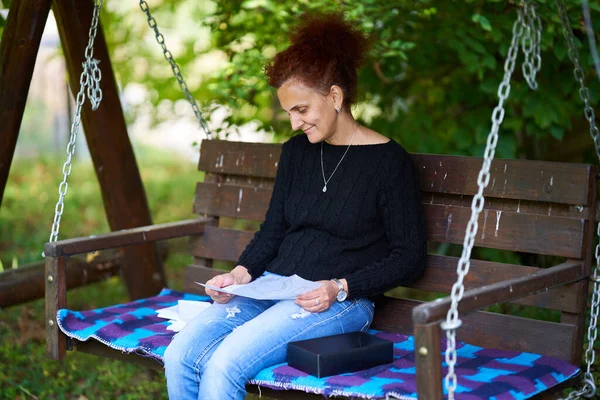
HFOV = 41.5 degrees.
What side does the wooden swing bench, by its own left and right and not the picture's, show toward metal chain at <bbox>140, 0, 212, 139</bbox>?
right

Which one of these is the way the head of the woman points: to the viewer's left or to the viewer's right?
to the viewer's left

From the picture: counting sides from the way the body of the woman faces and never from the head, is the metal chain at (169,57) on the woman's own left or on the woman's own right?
on the woman's own right

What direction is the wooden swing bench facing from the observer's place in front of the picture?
facing the viewer and to the left of the viewer

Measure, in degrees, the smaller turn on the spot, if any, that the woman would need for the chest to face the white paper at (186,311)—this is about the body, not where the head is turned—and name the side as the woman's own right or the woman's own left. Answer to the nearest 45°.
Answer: approximately 45° to the woman's own right

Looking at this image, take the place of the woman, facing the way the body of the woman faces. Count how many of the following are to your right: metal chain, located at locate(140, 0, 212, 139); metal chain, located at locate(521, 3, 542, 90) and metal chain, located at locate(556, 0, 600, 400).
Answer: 1
